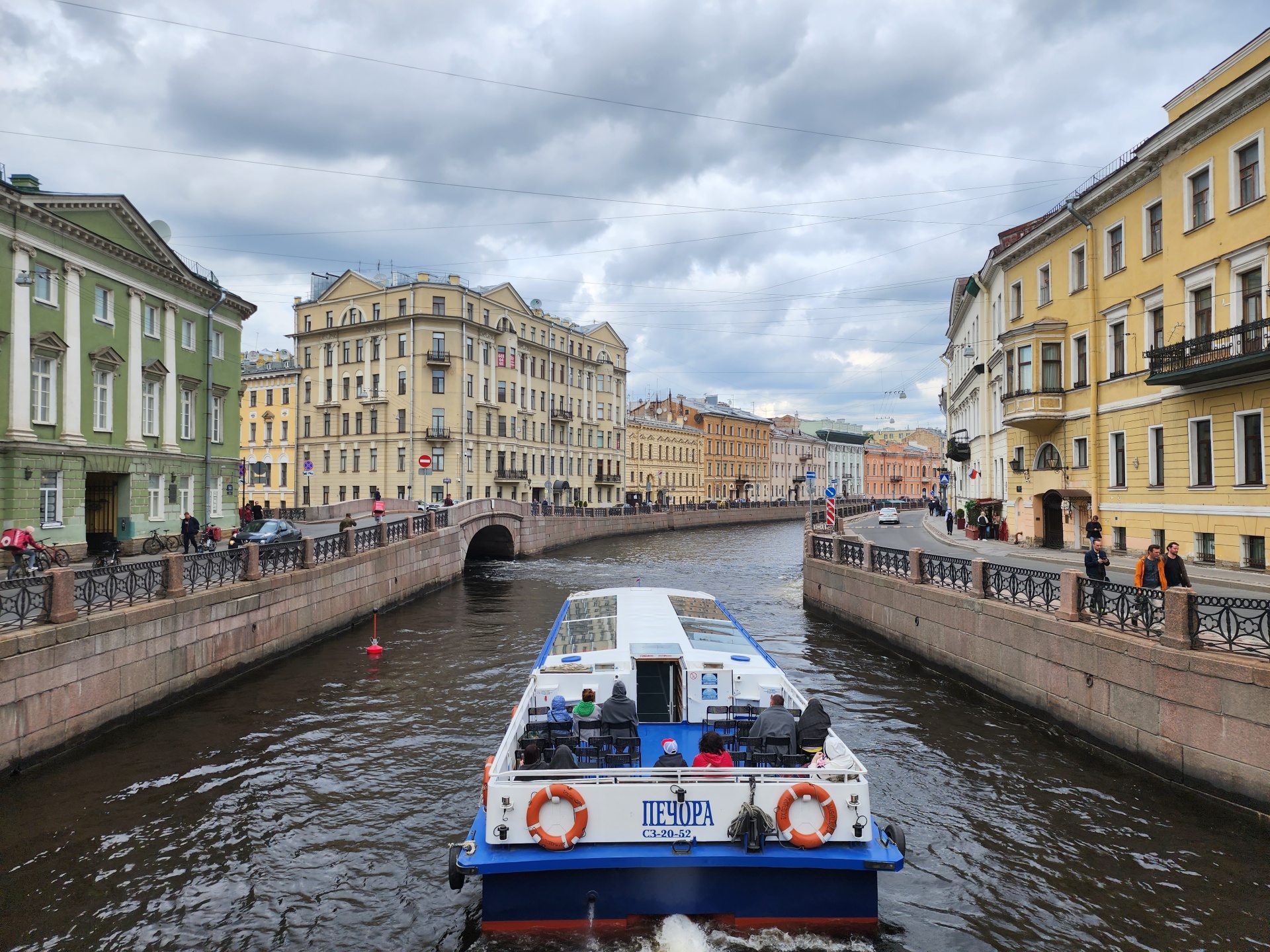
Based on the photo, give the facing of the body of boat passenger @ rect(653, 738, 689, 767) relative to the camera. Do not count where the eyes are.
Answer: away from the camera

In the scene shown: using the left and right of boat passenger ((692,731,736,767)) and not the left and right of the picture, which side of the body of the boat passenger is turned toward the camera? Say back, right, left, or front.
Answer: back

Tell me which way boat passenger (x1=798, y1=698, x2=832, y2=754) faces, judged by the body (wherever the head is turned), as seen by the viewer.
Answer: away from the camera

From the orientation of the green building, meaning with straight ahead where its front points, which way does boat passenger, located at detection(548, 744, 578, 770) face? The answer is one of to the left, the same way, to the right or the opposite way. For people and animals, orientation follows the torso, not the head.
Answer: to the left

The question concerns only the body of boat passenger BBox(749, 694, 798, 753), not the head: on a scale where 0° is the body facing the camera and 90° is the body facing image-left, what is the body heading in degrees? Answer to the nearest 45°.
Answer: approximately 180°

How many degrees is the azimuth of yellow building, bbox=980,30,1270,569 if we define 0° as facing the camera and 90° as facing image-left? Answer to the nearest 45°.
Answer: approximately 45°

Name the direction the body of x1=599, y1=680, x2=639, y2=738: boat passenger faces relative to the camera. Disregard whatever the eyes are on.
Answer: away from the camera

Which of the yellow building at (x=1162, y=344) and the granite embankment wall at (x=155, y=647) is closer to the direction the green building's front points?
the yellow building

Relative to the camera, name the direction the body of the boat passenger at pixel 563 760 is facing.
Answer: away from the camera

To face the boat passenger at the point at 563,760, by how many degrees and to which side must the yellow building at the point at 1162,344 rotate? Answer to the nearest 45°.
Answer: approximately 45° to its left
